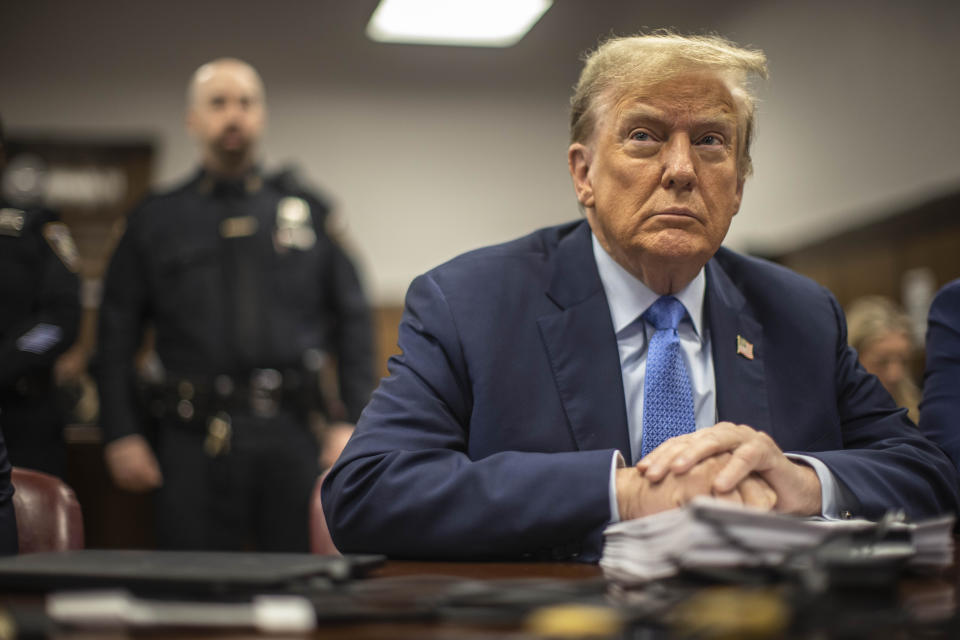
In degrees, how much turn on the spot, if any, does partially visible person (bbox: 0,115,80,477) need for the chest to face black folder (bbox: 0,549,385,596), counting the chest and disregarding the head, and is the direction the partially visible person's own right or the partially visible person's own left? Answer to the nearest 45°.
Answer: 0° — they already face it

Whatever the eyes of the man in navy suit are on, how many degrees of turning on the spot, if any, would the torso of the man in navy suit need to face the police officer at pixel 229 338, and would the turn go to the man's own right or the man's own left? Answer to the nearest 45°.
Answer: approximately 135° to the man's own right

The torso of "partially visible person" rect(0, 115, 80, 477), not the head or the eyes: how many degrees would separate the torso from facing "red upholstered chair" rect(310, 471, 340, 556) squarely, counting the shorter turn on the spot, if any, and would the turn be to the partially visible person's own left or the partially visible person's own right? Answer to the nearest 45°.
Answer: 0° — they already face it

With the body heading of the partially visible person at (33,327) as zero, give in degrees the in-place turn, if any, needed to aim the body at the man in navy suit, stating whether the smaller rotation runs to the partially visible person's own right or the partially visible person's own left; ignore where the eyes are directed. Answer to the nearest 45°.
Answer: approximately 45° to the partially visible person's own left

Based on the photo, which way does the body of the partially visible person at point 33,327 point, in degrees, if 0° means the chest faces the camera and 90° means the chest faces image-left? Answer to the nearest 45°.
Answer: approximately 0°

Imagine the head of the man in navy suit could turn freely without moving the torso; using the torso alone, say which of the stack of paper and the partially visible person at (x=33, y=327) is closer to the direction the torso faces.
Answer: the stack of paper

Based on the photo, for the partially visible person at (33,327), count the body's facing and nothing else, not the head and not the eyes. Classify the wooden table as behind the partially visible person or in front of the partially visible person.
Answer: in front

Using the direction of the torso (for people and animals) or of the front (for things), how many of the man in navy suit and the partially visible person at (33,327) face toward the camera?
2

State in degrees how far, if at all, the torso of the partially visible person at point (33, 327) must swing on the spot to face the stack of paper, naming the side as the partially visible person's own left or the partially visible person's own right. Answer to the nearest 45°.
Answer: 0° — they already face it

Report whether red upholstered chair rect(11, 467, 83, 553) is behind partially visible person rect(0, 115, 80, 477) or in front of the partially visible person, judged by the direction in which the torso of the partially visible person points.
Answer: in front
